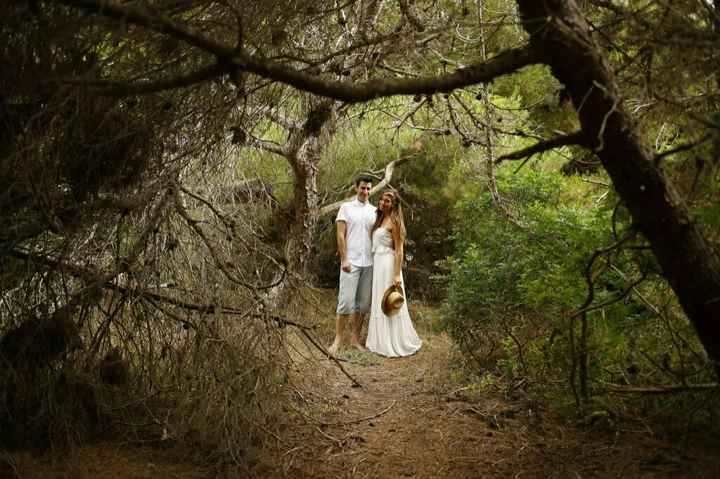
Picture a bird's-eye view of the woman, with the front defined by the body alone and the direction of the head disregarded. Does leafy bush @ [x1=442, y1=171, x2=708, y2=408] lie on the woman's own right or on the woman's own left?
on the woman's own left

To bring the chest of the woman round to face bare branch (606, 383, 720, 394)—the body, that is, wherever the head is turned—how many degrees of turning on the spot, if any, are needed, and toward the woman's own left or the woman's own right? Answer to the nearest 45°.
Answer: approximately 45° to the woman's own left

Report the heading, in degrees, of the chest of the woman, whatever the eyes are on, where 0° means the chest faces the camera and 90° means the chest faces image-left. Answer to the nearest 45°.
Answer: approximately 45°
